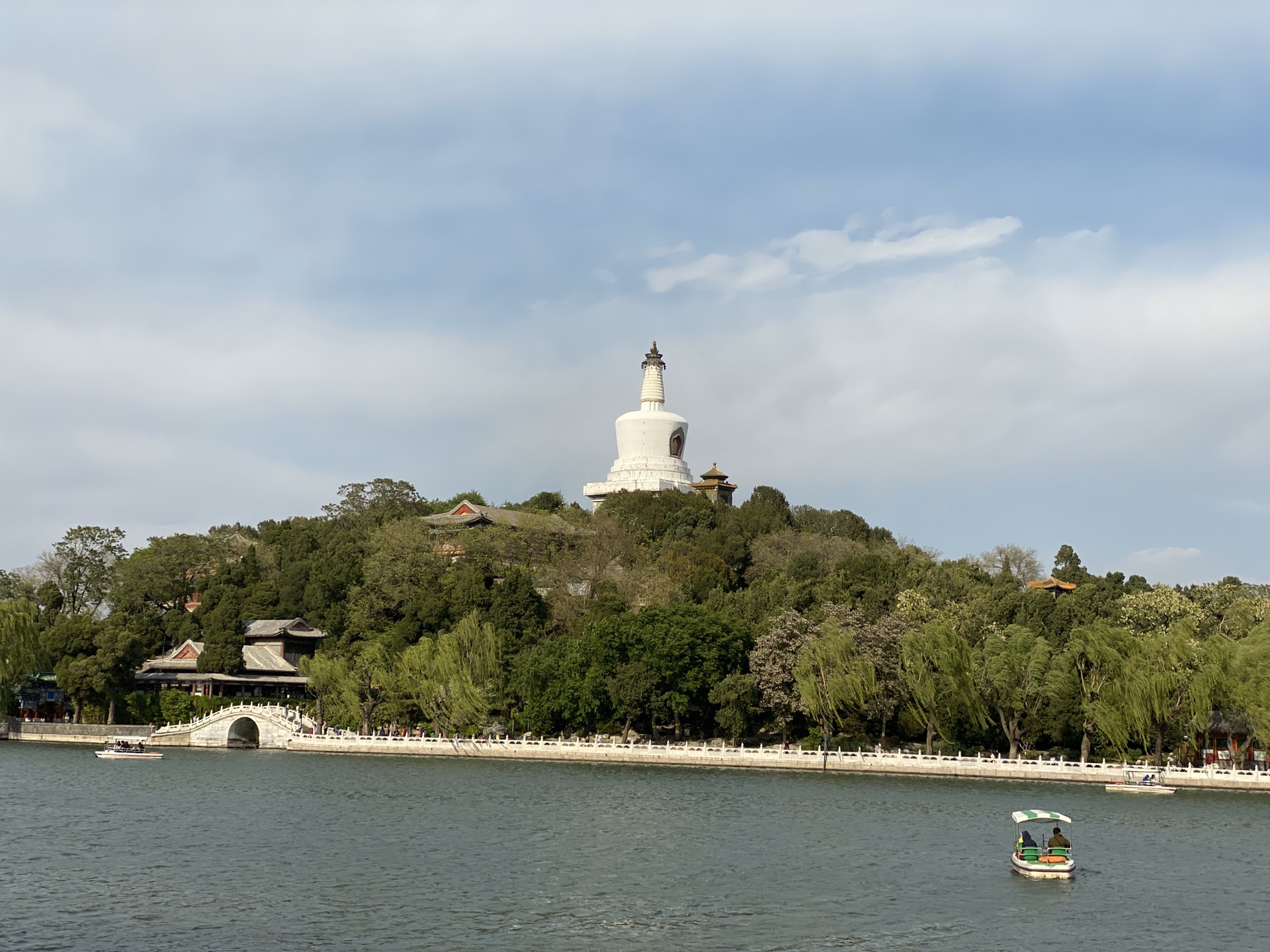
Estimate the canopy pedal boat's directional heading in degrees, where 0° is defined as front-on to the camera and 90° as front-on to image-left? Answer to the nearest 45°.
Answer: approximately 135°
